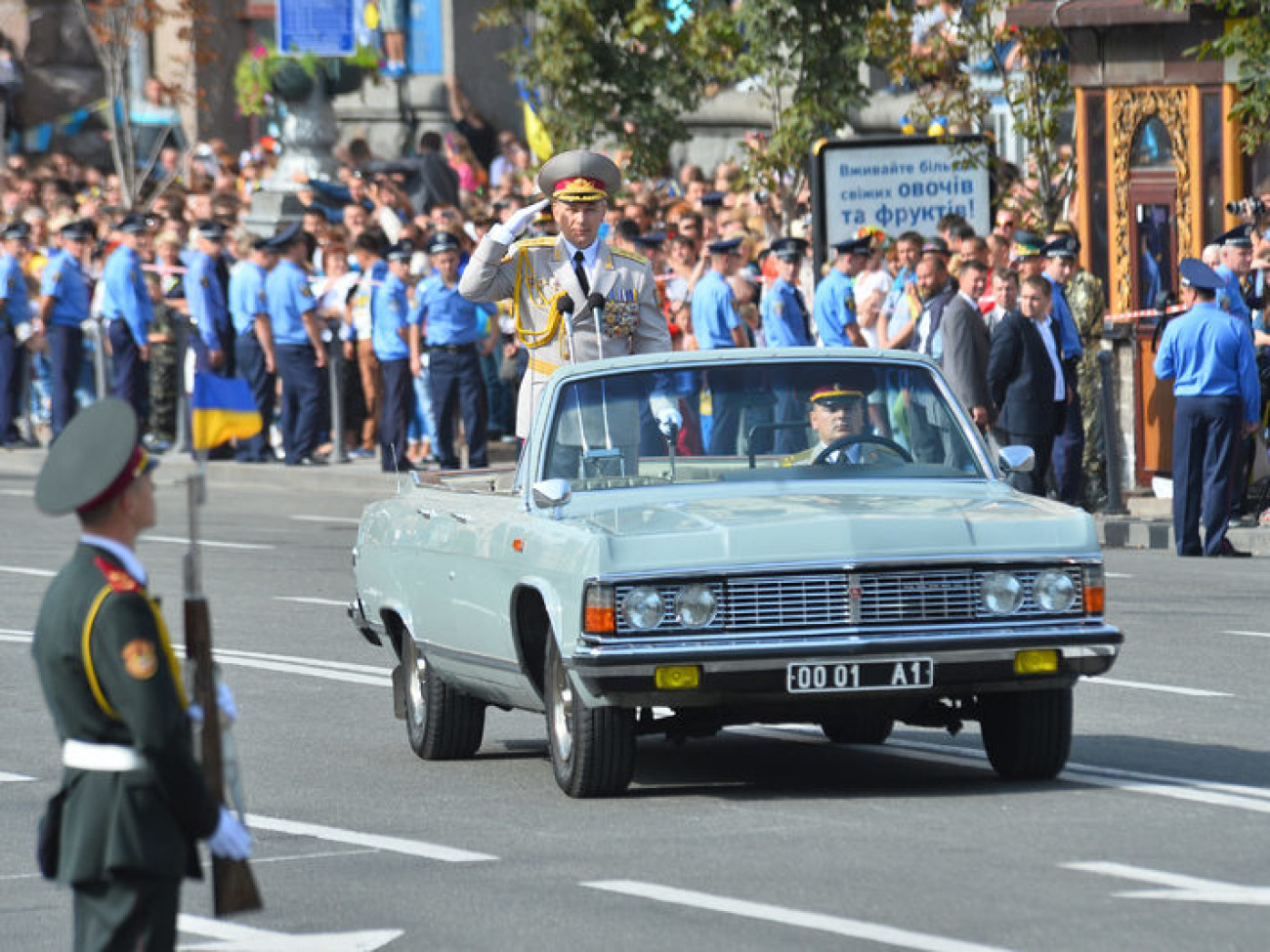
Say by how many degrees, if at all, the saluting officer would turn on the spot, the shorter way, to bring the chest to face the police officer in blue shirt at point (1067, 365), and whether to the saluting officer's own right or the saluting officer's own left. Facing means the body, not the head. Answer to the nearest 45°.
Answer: approximately 135° to the saluting officer's own left

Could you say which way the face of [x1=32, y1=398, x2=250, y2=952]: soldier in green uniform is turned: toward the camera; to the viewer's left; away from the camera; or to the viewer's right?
to the viewer's right

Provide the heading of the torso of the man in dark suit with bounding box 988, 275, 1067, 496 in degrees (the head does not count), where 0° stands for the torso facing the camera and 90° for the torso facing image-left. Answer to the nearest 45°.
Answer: approximately 315°

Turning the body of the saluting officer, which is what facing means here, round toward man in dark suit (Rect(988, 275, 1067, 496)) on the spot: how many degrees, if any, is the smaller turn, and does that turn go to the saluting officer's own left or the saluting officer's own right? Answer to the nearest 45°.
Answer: approximately 135° to the saluting officer's own left

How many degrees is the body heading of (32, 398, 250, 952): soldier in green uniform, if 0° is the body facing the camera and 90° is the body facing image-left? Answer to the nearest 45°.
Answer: approximately 225°
